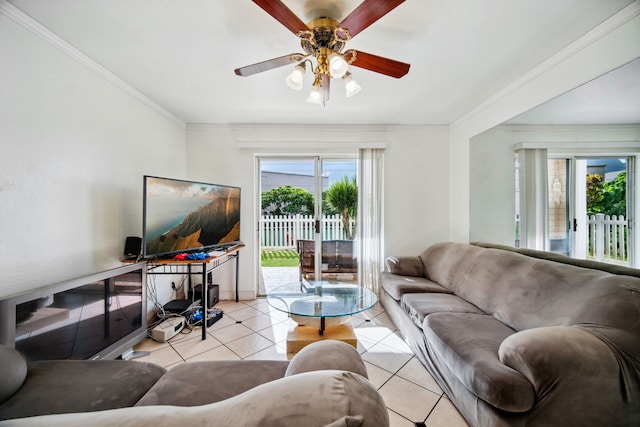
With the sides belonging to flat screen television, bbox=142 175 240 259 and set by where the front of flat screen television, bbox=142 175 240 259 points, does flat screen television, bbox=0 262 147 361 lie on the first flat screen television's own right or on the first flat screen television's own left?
on the first flat screen television's own right

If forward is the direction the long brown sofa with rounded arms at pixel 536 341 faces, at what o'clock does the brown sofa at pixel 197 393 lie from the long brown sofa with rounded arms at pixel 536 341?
the brown sofa at pixel 197 393 is roughly at 12 o'clock from the long brown sofa with rounded arms at pixel 536 341.

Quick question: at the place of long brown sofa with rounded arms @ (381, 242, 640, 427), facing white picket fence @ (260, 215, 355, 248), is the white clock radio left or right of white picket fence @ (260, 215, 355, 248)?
left

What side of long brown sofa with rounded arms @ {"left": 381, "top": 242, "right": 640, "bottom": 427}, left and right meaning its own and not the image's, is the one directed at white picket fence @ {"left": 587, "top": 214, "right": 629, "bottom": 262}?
back

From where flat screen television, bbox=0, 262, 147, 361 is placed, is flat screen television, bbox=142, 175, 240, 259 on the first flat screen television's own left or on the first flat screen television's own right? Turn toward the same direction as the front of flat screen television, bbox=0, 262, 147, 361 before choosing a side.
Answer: on the first flat screen television's own left

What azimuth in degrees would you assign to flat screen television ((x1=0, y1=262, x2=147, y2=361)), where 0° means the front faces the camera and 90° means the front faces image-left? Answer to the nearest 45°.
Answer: approximately 315°

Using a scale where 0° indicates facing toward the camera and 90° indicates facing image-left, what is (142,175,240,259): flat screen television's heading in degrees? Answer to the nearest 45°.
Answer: approximately 315°
